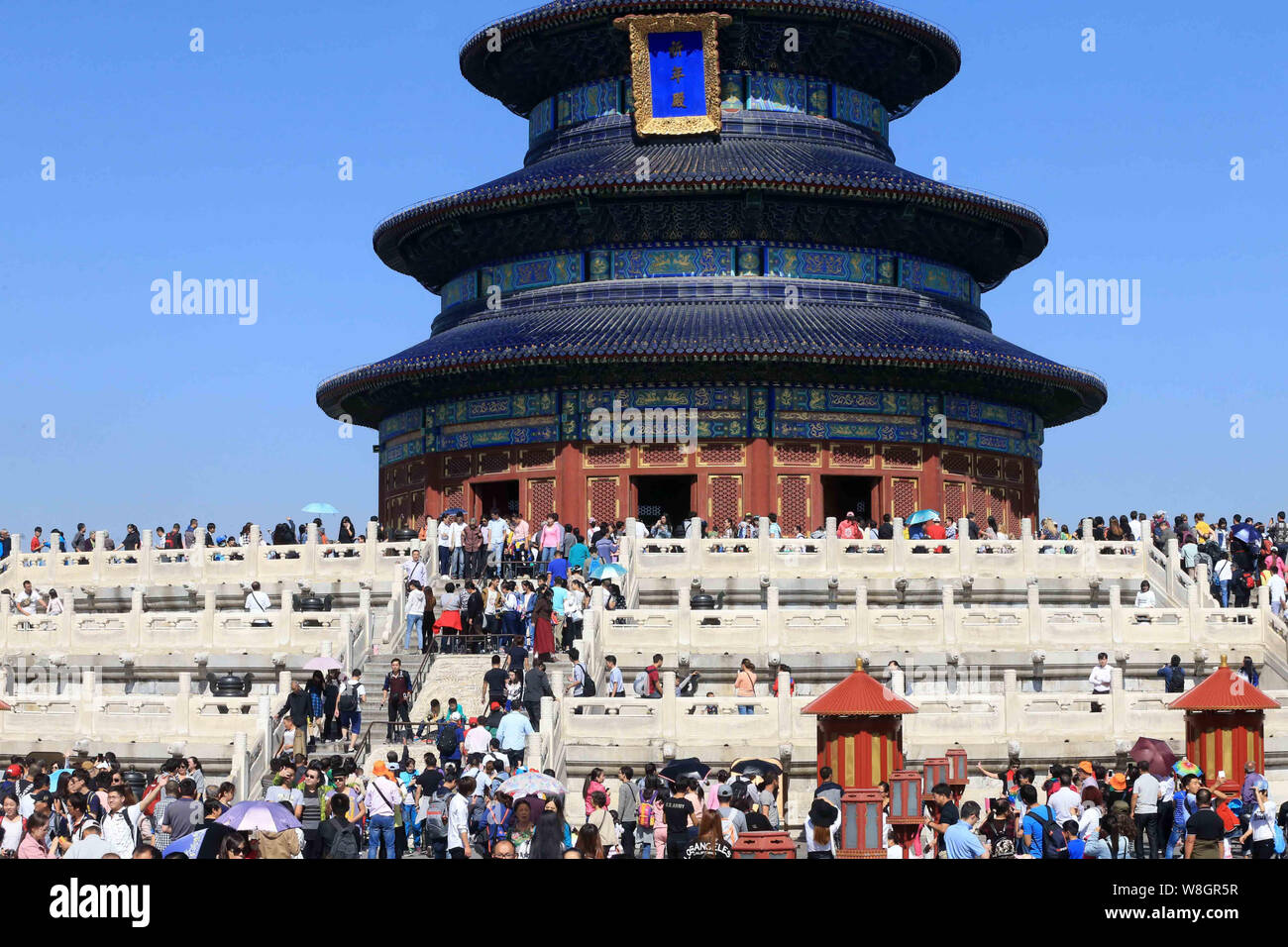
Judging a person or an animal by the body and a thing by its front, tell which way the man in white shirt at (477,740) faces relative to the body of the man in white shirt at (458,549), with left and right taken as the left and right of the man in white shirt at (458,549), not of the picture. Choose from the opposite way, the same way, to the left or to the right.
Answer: the opposite way

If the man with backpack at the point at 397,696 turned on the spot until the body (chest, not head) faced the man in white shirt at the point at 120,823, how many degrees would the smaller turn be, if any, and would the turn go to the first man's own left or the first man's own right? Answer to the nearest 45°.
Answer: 0° — they already face them

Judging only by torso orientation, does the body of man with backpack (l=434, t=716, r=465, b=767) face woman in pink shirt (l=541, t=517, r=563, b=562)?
yes

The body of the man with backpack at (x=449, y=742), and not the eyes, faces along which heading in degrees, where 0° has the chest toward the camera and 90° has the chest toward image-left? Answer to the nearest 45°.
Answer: approximately 180°

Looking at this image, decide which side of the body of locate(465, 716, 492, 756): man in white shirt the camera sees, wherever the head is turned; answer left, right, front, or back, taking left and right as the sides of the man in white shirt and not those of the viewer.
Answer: back

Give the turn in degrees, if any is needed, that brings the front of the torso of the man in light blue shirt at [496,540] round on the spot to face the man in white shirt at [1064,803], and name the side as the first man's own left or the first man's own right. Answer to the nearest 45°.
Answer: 0° — they already face them

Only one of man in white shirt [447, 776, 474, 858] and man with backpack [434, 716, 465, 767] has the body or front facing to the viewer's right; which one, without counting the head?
the man in white shirt

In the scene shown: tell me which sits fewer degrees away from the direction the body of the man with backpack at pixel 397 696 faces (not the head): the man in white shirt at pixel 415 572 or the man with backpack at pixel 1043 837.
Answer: the man with backpack

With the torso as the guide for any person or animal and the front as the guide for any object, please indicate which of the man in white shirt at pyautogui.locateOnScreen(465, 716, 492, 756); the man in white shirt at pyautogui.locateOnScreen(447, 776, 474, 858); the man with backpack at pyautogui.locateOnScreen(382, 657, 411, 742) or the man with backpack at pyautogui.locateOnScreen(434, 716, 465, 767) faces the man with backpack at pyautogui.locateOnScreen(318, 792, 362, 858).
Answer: the man with backpack at pyautogui.locateOnScreen(382, 657, 411, 742)
